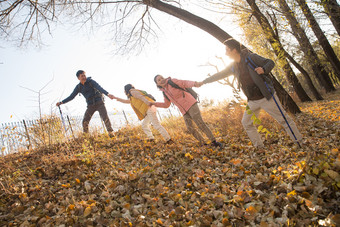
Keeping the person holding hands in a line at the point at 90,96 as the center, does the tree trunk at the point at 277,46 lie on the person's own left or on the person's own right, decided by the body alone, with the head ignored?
on the person's own left

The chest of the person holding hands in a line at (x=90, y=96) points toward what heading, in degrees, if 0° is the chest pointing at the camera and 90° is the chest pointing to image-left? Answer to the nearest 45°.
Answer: approximately 0°

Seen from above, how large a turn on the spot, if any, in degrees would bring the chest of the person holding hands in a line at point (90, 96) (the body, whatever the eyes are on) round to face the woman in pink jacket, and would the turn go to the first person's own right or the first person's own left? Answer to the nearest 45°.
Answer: approximately 45° to the first person's own left

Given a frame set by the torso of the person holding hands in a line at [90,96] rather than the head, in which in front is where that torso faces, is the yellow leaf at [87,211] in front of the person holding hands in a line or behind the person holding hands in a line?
in front

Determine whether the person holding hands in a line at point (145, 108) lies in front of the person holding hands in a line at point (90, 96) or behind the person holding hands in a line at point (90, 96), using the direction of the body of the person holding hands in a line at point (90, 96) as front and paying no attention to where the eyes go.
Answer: in front

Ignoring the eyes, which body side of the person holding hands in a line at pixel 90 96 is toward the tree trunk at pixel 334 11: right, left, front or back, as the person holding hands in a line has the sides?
left
